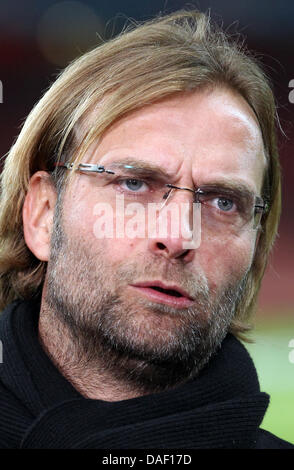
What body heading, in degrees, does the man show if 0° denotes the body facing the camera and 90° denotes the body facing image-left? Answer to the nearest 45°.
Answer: approximately 315°

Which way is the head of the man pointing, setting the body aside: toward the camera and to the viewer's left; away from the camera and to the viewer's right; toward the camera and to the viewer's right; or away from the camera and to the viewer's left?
toward the camera and to the viewer's right
